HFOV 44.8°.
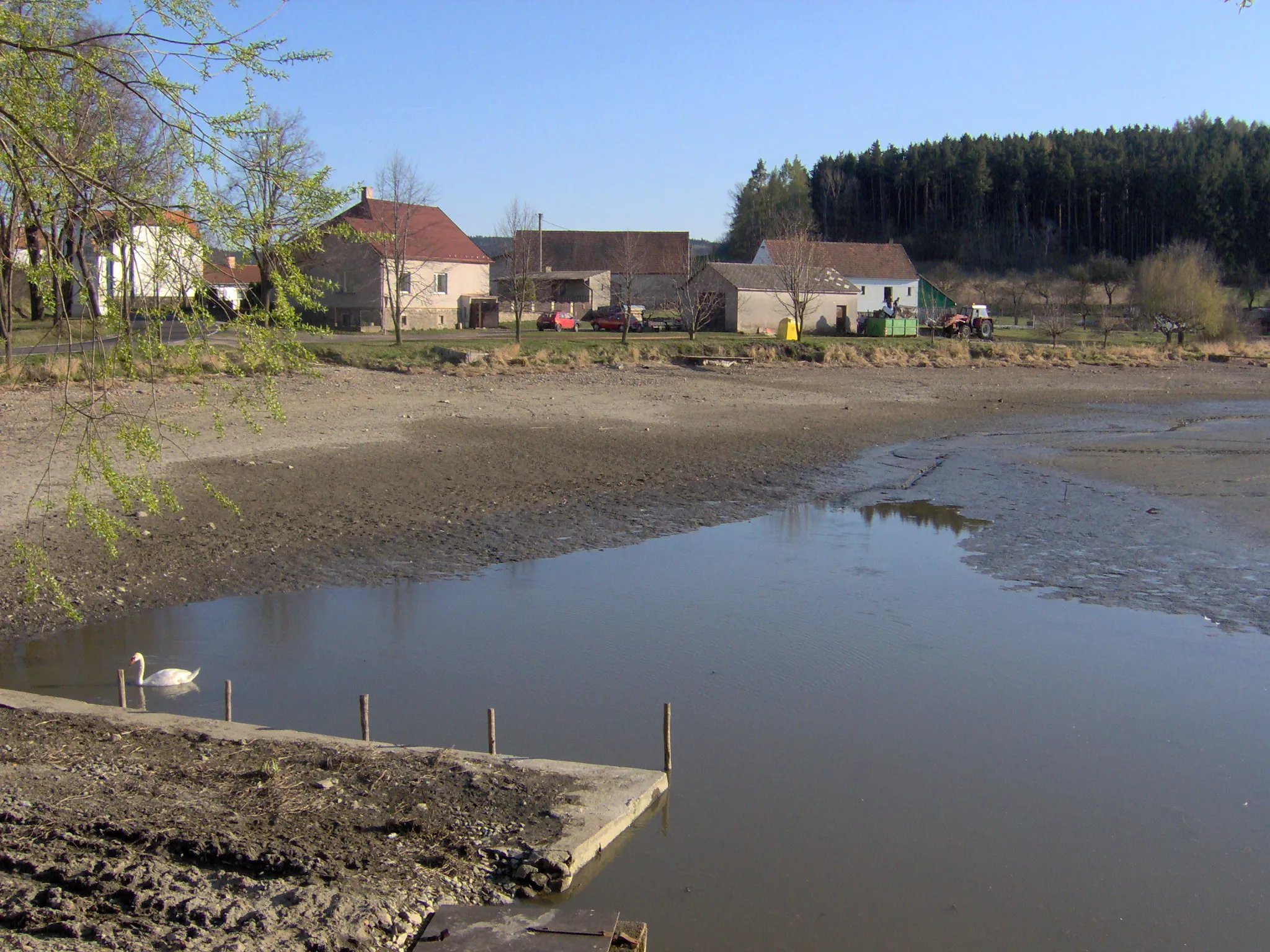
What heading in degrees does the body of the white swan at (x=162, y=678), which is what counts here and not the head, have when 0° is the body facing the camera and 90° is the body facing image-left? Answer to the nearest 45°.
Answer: approximately 90°

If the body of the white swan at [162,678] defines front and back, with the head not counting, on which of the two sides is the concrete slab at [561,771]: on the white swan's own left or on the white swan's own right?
on the white swan's own left

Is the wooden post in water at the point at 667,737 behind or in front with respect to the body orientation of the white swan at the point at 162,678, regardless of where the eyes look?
behind
